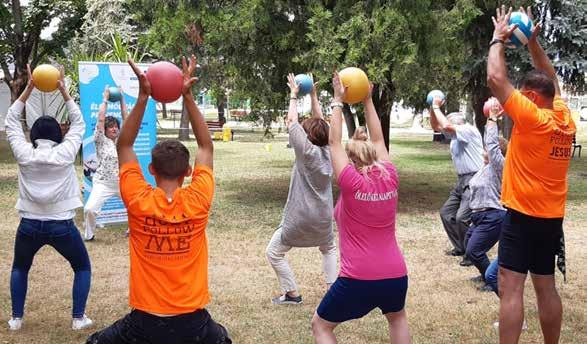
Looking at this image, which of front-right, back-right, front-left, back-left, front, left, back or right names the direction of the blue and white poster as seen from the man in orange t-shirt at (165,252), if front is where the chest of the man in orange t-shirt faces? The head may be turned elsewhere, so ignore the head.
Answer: front

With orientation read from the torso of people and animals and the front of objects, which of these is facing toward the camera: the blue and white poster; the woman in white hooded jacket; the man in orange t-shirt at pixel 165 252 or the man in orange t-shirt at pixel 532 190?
the blue and white poster

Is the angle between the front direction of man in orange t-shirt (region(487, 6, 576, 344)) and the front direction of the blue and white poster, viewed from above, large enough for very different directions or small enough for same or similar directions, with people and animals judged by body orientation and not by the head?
very different directions

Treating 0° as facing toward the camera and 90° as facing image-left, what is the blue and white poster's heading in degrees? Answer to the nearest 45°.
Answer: approximately 0°

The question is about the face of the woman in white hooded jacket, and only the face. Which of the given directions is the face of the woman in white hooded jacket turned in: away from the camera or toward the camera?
away from the camera

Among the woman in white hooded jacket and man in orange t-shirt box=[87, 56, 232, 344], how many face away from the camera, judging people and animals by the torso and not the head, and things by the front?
2

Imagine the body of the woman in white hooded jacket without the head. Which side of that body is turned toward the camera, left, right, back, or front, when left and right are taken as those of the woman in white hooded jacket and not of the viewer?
back

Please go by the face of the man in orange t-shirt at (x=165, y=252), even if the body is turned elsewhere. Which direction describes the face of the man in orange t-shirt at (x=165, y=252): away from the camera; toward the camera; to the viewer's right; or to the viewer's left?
away from the camera

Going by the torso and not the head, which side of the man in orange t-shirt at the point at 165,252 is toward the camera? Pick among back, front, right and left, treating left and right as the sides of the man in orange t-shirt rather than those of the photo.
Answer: back

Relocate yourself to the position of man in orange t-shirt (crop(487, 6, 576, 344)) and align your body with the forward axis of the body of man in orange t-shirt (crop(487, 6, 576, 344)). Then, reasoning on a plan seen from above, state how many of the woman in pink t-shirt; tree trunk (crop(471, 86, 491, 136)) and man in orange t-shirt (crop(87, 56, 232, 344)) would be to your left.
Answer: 2

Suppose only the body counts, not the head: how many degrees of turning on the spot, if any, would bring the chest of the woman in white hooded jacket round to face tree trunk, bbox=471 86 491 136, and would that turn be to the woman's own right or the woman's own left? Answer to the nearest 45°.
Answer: approximately 45° to the woman's own right

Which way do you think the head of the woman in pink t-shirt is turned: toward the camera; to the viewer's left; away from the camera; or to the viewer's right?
away from the camera

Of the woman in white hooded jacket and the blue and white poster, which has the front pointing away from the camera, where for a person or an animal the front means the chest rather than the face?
the woman in white hooded jacket

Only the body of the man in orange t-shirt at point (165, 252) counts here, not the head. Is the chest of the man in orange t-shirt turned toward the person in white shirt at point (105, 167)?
yes

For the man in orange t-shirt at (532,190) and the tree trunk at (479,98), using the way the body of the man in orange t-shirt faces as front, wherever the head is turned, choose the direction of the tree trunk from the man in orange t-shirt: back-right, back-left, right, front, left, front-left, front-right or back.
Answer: front-right

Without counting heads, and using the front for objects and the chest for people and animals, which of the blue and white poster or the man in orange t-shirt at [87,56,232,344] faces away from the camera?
the man in orange t-shirt

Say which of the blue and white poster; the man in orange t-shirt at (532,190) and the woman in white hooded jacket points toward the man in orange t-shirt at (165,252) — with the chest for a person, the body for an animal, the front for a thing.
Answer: the blue and white poster

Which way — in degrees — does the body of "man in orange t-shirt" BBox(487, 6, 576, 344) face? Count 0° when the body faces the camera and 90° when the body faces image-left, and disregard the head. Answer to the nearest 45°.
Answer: approximately 135°
